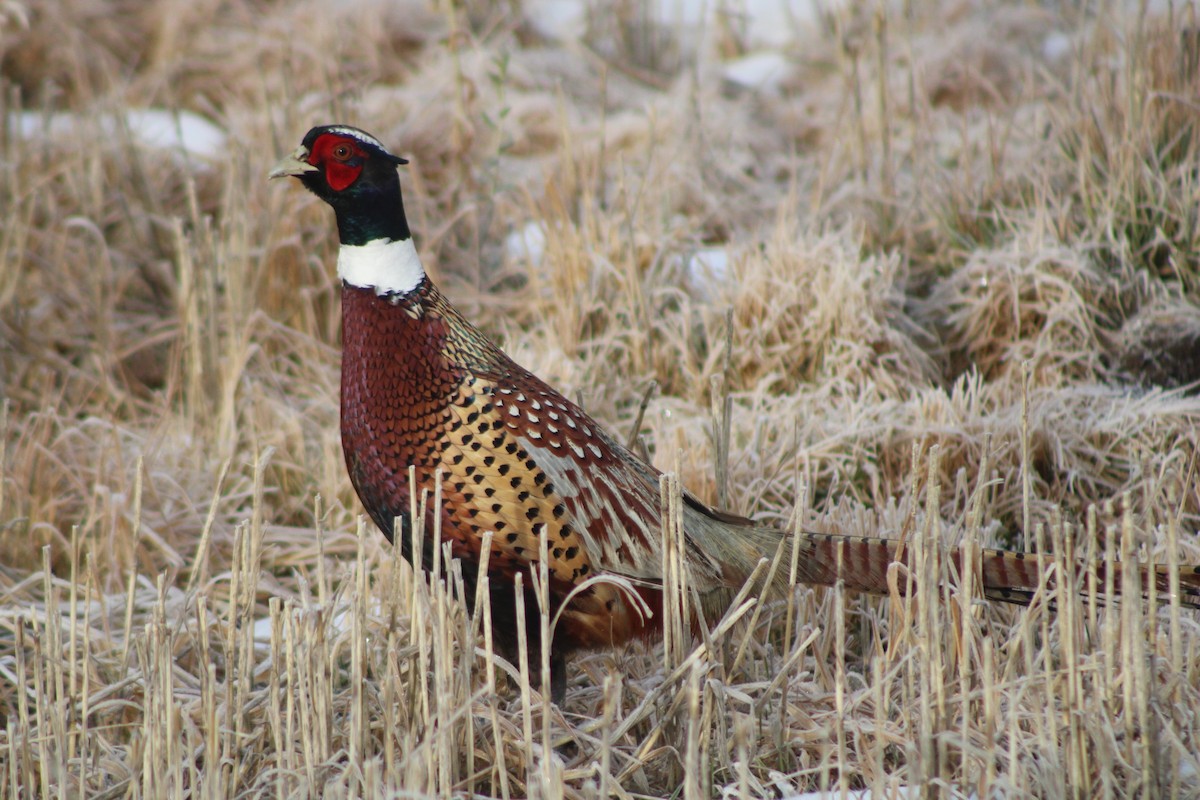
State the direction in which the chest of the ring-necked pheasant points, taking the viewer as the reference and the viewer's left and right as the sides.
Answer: facing to the left of the viewer
